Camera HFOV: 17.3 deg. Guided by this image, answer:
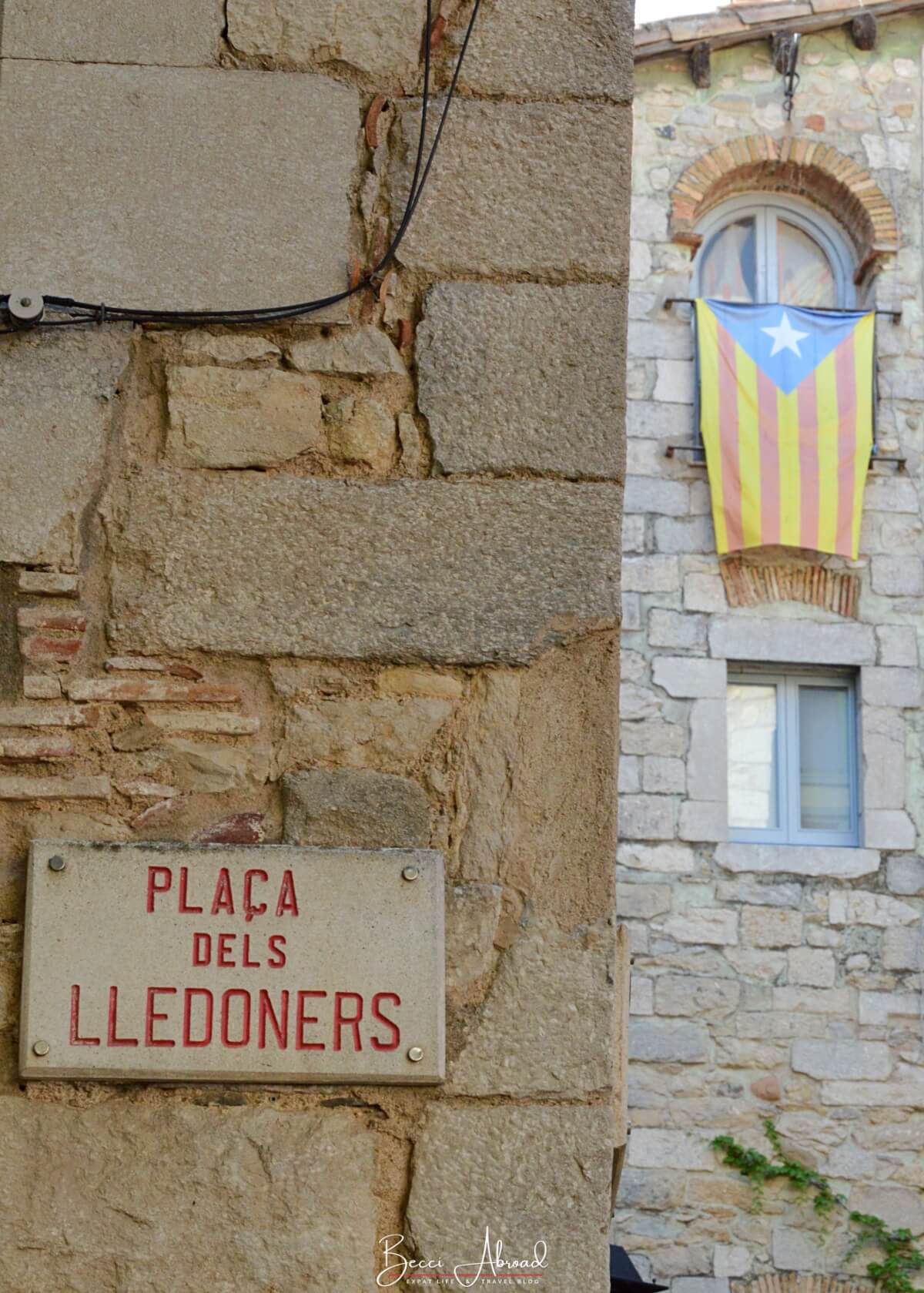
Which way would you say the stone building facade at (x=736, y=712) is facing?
toward the camera

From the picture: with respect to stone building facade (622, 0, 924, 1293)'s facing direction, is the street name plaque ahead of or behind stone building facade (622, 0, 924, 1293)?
ahead

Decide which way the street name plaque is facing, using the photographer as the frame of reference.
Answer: facing the viewer

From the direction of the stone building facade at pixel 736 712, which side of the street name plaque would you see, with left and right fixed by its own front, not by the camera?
back

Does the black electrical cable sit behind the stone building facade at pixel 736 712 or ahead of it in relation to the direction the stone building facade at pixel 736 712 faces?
ahead

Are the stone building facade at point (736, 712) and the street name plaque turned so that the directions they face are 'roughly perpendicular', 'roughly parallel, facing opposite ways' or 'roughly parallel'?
roughly parallel

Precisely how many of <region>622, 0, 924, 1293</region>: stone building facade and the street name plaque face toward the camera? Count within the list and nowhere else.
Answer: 2

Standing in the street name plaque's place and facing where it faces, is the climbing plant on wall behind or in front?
behind
